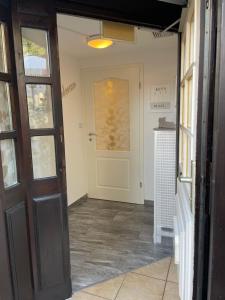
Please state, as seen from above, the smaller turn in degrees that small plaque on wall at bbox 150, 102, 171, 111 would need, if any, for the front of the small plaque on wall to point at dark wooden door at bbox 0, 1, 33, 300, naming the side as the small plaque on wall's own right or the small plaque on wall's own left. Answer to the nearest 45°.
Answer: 0° — it already faces it

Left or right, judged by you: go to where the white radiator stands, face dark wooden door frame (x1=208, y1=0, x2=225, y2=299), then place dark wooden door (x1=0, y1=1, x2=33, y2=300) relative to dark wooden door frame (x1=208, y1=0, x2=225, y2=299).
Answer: right

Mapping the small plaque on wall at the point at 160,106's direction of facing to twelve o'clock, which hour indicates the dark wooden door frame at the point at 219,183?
The dark wooden door frame is roughly at 12 o'clock from the small plaque on wall.

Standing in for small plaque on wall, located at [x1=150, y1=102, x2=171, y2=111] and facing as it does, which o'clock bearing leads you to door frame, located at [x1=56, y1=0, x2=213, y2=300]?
The door frame is roughly at 12 o'clock from the small plaque on wall.

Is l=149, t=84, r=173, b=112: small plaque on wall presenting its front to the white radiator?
yes

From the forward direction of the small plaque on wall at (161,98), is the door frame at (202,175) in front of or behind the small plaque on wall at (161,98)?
in front

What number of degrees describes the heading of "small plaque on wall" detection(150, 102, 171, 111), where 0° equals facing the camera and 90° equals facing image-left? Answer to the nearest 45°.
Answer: approximately 0°

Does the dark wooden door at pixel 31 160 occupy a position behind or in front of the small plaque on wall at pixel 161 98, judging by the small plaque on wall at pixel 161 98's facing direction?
in front

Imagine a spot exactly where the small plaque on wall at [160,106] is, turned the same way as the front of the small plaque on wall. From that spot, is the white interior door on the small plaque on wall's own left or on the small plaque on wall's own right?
on the small plaque on wall's own right
